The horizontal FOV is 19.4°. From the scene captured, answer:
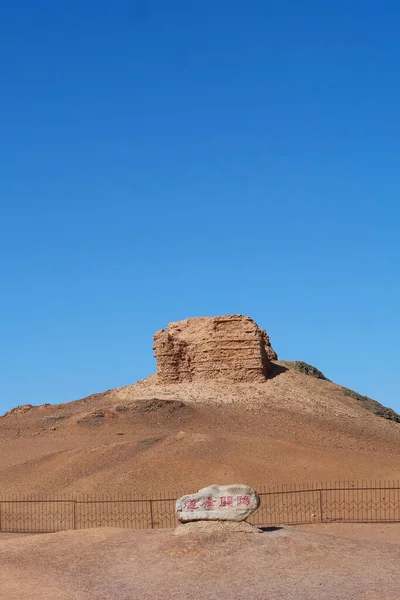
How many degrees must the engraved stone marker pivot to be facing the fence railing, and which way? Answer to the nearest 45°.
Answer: approximately 180°

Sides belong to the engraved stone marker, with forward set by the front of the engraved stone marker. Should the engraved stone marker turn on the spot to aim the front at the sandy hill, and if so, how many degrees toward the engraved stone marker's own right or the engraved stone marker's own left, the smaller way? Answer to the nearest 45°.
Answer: approximately 180°

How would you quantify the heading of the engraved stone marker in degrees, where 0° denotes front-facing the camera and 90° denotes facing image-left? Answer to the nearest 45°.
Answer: approximately 0°
